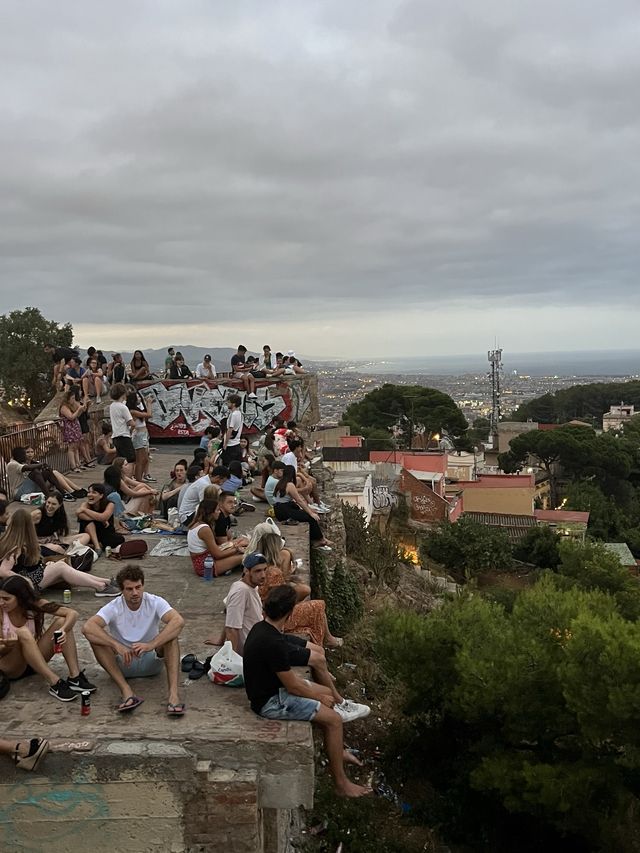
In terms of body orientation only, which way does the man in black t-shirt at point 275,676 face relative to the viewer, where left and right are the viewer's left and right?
facing to the right of the viewer

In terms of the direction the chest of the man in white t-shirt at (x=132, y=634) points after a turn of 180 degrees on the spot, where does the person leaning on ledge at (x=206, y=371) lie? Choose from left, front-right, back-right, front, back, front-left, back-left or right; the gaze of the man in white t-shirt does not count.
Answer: front

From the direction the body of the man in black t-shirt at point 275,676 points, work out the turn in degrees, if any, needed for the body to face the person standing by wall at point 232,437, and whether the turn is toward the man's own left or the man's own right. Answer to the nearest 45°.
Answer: approximately 90° to the man's own left

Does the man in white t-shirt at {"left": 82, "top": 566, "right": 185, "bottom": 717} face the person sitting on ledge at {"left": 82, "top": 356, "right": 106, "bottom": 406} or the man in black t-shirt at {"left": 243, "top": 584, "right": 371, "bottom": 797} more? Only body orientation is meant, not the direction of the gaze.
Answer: the man in black t-shirt

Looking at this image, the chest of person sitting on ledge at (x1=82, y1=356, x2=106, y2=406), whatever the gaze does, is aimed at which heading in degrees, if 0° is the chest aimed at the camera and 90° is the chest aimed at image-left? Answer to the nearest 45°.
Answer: approximately 0°

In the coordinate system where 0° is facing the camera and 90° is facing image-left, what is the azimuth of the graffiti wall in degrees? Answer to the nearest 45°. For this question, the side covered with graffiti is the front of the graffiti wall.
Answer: approximately 0°

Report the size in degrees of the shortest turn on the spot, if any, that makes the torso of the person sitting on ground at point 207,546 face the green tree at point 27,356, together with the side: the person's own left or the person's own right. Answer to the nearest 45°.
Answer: approximately 90° to the person's own left

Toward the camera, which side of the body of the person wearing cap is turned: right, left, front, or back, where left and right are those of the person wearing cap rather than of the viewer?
right

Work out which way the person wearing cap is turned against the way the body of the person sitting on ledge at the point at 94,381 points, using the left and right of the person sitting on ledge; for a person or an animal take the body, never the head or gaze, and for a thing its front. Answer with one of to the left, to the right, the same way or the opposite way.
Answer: to the left
